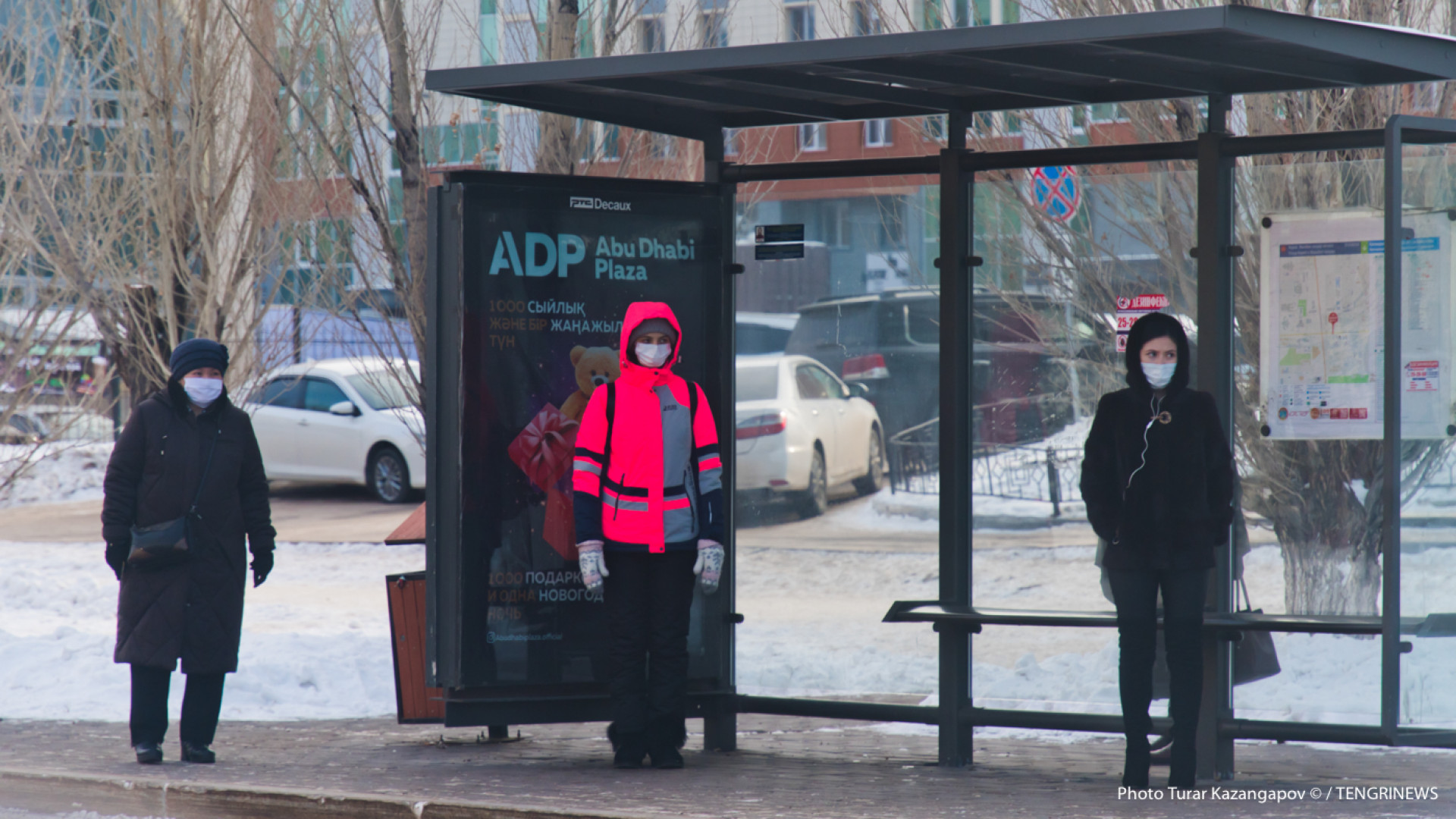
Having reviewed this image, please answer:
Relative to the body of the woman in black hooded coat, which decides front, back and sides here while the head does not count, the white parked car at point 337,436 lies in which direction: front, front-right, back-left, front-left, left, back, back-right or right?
back-right

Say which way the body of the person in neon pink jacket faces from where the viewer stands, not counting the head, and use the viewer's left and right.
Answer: facing the viewer

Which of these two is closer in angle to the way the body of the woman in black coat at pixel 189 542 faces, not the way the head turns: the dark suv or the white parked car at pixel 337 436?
the dark suv

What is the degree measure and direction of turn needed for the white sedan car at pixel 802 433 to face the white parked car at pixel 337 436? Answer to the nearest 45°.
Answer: approximately 90° to its left

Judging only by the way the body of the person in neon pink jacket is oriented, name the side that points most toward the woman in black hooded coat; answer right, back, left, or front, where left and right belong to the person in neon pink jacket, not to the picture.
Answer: left

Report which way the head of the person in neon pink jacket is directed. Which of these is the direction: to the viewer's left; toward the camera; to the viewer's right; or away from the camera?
toward the camera

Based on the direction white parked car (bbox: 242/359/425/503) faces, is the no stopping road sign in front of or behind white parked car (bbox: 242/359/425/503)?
in front

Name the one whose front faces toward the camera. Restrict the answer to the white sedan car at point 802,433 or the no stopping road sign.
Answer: the no stopping road sign

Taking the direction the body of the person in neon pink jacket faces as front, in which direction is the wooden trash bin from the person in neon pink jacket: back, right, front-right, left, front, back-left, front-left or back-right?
back-right

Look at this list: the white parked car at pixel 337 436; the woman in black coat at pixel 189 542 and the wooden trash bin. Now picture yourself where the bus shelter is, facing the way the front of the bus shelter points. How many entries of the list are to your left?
0

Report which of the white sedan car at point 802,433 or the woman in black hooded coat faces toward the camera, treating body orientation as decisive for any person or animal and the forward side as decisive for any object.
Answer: the woman in black hooded coat

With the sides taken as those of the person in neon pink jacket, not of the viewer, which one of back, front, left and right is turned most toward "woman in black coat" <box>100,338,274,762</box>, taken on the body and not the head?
right

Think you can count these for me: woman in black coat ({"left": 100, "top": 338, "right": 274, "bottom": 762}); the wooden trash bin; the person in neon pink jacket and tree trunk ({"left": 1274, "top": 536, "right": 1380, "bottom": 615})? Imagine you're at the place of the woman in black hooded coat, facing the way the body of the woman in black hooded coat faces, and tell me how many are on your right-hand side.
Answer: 3

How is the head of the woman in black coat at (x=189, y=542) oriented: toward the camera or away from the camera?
toward the camera

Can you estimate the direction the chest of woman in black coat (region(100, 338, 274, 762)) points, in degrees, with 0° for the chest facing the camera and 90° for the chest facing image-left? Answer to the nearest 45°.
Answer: approximately 0°

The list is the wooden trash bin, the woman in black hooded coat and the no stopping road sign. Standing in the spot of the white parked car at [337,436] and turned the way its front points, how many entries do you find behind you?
0

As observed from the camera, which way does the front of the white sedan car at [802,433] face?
facing away from the viewer and to the right of the viewer

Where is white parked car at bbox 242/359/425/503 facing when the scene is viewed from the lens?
facing the viewer and to the right of the viewer
